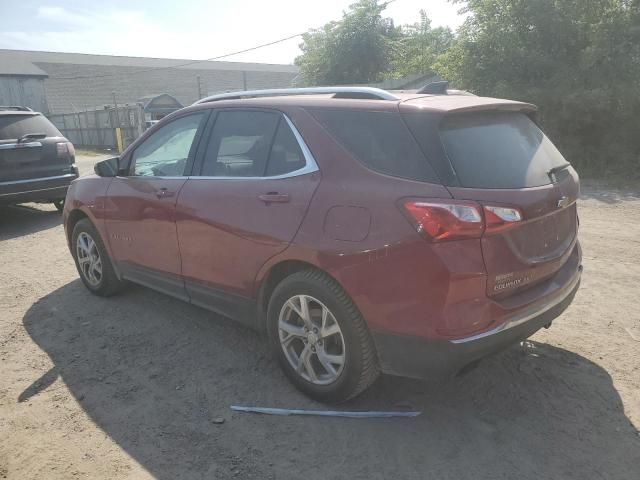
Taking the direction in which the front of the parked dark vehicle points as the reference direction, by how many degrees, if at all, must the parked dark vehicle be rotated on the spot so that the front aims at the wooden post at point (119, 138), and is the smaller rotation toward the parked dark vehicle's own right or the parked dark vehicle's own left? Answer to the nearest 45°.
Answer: approximately 45° to the parked dark vehicle's own right

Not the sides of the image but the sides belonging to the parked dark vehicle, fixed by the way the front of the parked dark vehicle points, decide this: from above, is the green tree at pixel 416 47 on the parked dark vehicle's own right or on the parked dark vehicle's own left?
on the parked dark vehicle's own right

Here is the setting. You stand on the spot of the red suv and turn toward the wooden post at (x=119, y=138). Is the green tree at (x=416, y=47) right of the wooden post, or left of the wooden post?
right

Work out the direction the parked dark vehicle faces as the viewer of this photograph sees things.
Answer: facing away from the viewer and to the left of the viewer

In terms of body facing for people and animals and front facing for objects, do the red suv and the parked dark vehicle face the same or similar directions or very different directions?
same or similar directions

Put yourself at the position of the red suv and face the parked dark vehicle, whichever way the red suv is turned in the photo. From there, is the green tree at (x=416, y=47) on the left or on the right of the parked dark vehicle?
right

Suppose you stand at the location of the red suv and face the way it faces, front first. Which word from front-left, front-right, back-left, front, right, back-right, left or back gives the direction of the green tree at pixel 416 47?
front-right

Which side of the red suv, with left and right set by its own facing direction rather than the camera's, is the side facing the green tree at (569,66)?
right

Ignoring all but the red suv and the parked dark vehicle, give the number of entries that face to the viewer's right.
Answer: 0

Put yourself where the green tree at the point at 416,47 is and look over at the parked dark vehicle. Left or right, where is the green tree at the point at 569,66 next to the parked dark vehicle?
left

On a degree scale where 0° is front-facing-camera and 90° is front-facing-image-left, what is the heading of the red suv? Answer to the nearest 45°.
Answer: approximately 135°
